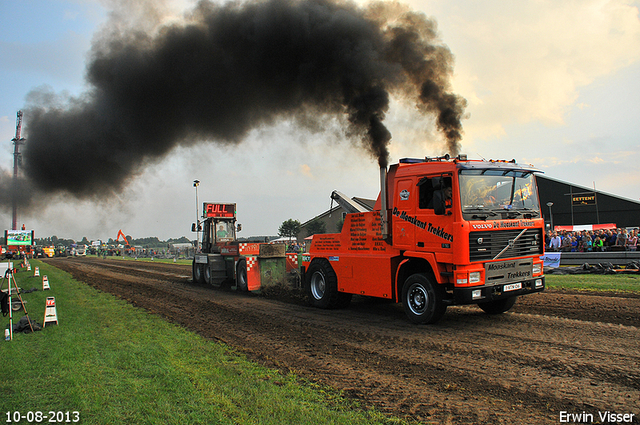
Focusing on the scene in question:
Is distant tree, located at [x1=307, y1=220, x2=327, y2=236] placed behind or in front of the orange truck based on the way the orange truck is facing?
behind

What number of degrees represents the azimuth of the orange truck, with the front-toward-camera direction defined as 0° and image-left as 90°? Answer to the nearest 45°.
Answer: approximately 315°
